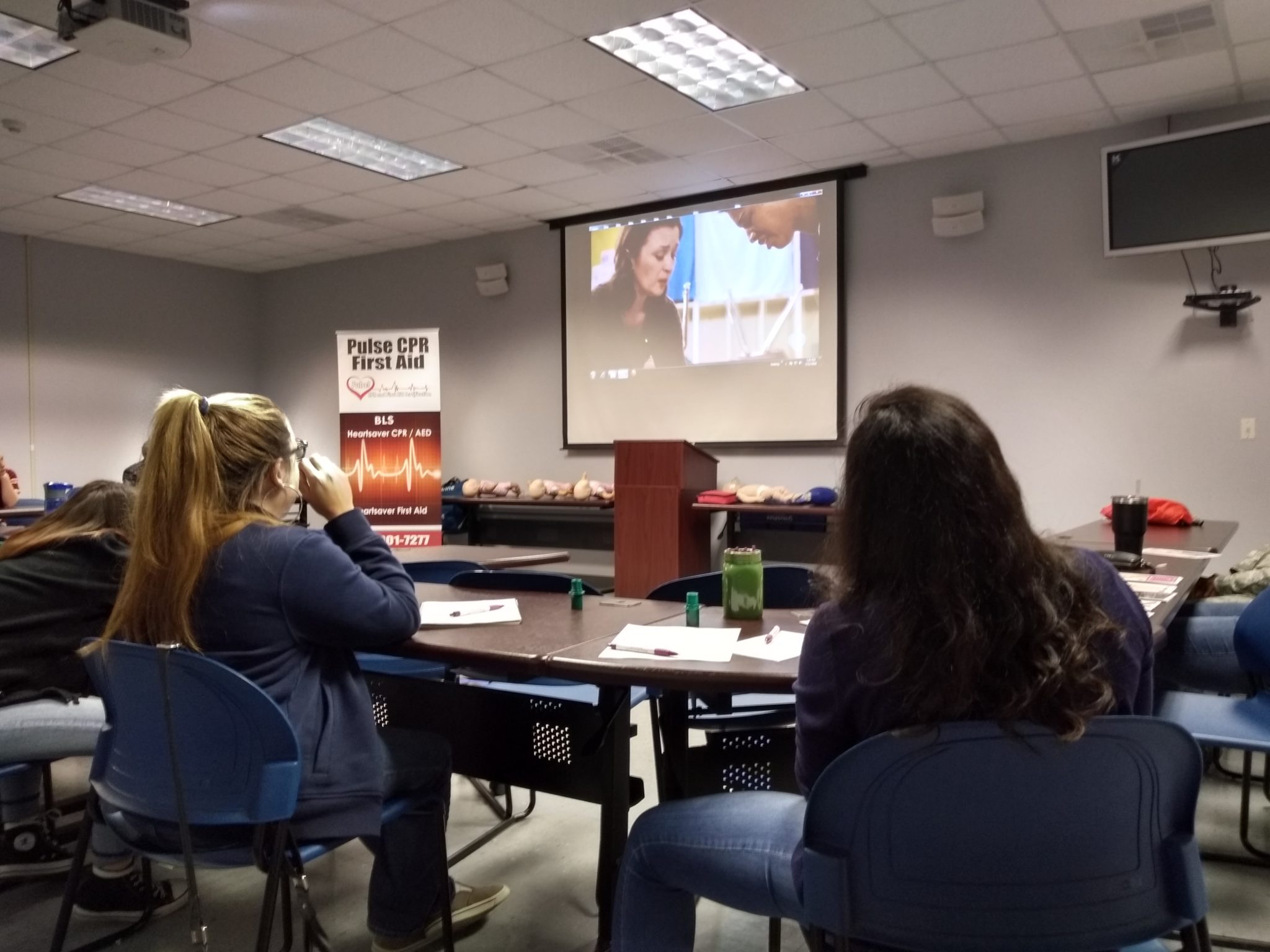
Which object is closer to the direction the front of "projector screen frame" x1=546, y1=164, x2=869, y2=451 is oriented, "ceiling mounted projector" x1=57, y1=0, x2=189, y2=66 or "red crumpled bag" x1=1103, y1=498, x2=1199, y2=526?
the ceiling mounted projector

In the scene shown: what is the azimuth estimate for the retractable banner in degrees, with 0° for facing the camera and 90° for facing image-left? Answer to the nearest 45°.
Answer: approximately 0°

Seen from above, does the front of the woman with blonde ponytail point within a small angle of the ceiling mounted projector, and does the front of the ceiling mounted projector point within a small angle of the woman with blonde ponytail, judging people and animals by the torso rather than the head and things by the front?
no

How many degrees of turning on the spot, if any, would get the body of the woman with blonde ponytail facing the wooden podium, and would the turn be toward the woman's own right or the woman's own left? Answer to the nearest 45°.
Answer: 0° — they already face it

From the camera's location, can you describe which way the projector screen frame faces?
facing the viewer and to the left of the viewer

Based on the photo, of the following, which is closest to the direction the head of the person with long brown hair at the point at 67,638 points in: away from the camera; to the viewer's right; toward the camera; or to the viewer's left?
away from the camera

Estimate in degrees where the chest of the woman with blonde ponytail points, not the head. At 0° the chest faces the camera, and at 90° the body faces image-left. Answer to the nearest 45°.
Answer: approximately 225°

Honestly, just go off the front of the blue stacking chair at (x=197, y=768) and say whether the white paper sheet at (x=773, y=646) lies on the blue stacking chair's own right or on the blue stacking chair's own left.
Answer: on the blue stacking chair's own right

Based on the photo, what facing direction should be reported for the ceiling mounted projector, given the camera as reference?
facing away from the viewer and to the right of the viewer

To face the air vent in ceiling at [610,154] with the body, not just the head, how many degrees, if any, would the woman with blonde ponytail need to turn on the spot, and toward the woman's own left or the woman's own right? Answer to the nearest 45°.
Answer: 0° — they already face it

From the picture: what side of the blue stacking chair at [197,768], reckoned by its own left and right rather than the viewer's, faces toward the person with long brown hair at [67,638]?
left

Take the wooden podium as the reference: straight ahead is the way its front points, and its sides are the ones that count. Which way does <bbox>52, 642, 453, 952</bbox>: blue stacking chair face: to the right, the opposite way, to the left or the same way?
the opposite way

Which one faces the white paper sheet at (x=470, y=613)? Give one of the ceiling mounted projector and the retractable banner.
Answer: the retractable banner

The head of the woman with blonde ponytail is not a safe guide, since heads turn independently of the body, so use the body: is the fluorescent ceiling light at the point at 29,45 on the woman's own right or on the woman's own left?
on the woman's own left

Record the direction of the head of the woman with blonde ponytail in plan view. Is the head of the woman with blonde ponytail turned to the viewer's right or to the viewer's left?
to the viewer's right

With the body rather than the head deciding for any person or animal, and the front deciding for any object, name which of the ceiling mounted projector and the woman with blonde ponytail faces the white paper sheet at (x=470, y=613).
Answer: the woman with blonde ponytail

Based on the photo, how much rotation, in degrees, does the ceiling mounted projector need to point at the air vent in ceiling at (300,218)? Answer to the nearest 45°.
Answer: approximately 45° to its left

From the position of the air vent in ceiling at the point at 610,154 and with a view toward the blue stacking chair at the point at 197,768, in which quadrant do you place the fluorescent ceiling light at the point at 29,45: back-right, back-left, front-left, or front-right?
front-right
